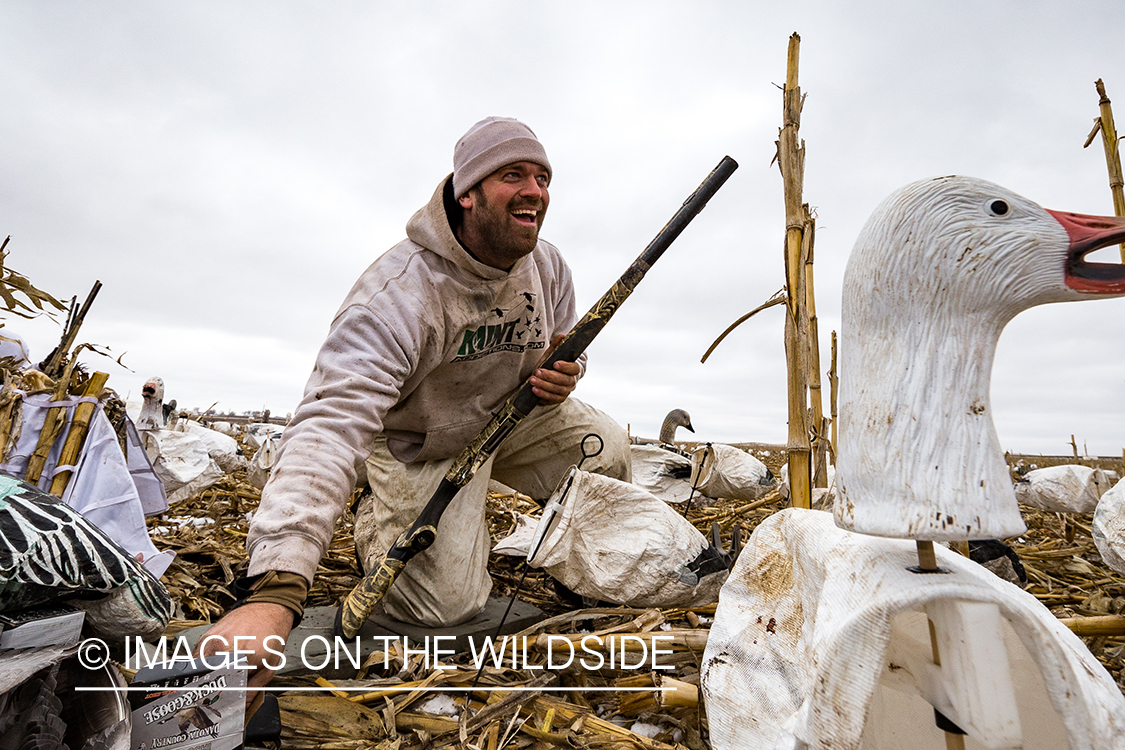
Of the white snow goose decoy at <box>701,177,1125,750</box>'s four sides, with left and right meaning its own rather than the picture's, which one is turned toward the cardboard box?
back

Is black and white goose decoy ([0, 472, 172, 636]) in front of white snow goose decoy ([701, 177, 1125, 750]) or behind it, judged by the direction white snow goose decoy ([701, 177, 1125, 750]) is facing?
behind

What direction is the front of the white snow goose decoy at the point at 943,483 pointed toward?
to the viewer's right
